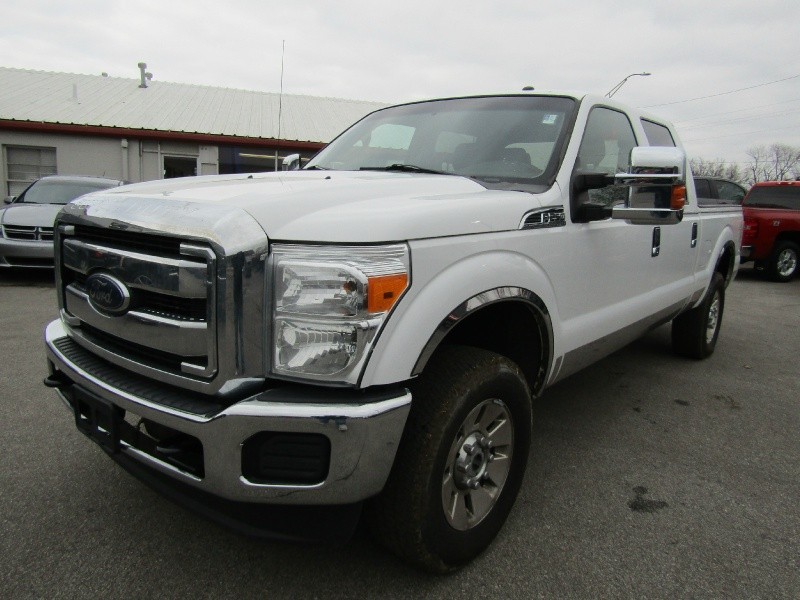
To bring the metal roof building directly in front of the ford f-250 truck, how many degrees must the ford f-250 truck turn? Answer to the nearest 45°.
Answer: approximately 90° to its right

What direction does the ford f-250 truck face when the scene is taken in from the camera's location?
facing the viewer and to the left of the viewer

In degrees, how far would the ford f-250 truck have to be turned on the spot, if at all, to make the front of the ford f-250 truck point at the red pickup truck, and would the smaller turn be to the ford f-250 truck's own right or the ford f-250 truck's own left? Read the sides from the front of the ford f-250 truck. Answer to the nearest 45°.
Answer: approximately 180°

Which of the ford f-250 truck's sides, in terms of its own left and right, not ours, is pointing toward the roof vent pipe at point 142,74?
right

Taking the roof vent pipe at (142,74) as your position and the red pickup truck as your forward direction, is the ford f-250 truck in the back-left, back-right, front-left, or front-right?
front-right

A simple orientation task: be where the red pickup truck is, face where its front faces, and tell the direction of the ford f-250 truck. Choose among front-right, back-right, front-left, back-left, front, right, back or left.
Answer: back-right

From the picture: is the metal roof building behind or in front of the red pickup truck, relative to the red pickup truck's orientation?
behind
